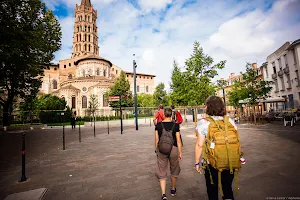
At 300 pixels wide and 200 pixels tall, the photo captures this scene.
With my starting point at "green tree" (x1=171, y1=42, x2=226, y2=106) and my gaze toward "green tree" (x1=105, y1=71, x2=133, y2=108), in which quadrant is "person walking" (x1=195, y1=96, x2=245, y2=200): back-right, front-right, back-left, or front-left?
back-left

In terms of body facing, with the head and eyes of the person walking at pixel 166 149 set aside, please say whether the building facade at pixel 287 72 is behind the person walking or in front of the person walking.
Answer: in front

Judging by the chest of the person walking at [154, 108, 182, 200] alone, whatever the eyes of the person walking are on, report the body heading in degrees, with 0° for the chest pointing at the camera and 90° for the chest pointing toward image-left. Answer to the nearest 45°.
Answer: approximately 180°

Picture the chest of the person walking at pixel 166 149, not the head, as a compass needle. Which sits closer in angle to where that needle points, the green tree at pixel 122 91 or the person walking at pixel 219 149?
the green tree

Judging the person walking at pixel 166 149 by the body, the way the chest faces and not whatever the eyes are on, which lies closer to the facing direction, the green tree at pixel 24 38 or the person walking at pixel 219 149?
the green tree

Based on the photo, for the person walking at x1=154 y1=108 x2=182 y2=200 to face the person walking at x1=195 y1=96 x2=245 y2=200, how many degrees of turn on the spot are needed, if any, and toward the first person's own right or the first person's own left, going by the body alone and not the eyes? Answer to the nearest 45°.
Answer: approximately 135° to the first person's own right

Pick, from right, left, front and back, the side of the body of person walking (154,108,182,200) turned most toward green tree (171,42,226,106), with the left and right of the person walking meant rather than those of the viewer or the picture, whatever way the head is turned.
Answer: front

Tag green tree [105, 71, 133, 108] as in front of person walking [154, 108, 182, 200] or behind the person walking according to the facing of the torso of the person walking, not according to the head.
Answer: in front

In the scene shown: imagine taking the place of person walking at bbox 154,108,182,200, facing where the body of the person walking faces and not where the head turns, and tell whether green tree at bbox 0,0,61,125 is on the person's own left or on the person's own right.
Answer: on the person's own left
